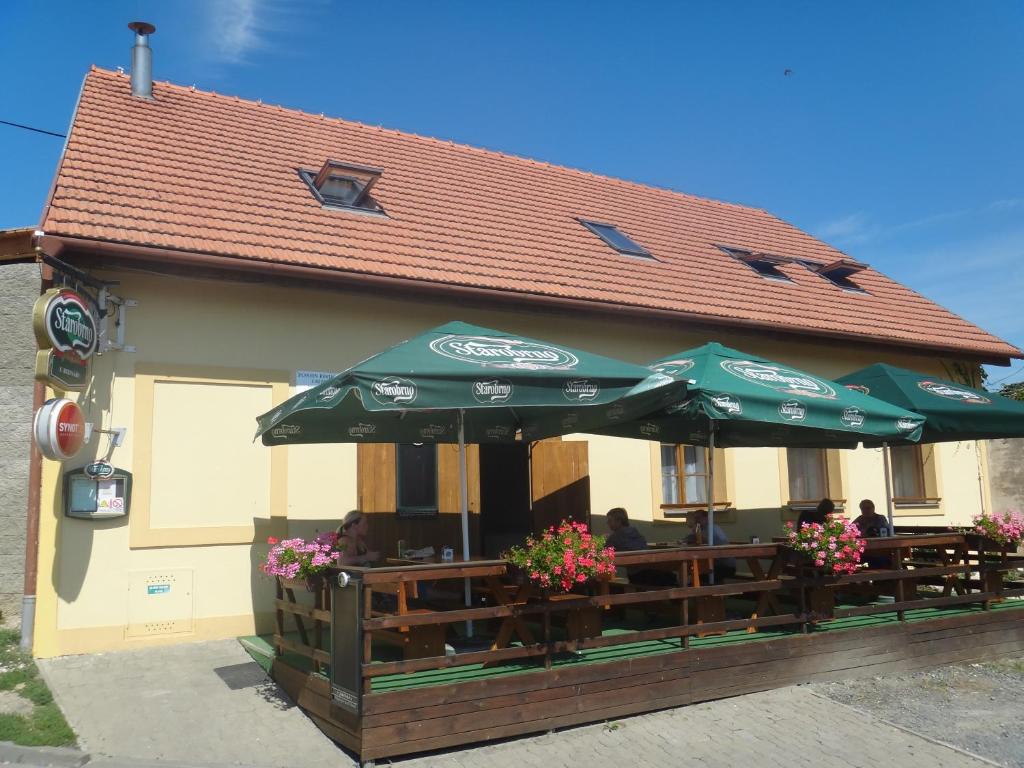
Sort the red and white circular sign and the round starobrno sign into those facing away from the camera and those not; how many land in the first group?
0

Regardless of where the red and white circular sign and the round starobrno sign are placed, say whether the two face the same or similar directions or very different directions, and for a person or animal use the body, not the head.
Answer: same or similar directions

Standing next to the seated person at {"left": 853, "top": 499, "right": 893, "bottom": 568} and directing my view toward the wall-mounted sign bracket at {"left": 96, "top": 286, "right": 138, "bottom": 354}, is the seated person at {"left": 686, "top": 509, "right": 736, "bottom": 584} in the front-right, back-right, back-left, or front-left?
front-left

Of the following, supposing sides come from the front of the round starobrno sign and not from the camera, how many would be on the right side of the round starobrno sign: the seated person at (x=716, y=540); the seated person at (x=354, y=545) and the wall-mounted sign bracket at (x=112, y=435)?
0
